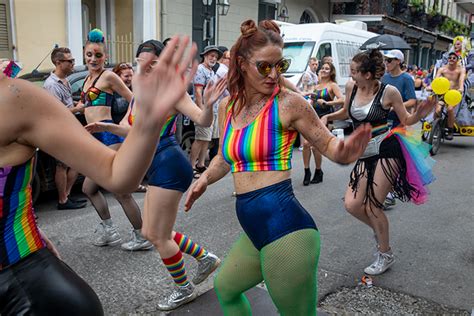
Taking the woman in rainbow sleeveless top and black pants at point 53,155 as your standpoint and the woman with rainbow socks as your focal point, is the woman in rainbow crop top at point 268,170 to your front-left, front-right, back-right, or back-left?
front-right

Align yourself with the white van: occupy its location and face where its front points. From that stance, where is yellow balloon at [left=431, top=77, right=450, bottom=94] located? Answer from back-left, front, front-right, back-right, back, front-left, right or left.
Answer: front-left

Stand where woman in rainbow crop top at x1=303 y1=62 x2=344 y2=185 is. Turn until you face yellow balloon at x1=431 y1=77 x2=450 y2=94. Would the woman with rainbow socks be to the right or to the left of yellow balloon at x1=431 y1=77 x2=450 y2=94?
right

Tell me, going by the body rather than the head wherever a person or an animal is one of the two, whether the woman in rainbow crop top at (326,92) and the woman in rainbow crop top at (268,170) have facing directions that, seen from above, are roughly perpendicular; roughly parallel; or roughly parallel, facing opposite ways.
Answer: roughly parallel

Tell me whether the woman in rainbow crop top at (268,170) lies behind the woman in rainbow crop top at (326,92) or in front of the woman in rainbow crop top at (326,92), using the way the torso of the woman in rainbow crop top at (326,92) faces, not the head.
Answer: in front

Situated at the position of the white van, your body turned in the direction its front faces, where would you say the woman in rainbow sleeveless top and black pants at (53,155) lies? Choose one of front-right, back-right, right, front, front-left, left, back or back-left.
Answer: front-left

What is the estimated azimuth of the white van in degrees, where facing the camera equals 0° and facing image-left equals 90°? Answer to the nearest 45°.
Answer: approximately 45°

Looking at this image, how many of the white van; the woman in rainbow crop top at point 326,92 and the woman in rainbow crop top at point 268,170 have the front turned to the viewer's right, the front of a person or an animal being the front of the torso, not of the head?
0

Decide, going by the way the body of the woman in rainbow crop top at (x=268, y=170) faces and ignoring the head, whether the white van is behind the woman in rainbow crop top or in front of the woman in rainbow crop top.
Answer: behind

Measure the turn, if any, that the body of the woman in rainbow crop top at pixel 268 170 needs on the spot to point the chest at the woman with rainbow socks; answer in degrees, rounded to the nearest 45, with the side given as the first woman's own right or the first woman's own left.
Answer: approximately 90° to the first woman's own right

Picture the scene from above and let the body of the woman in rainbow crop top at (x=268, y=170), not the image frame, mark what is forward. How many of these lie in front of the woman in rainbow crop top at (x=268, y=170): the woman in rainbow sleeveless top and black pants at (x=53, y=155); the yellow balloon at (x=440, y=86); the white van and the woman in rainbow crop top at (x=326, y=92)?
1
